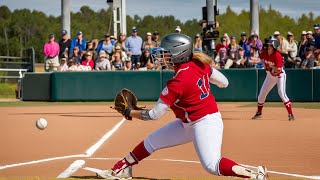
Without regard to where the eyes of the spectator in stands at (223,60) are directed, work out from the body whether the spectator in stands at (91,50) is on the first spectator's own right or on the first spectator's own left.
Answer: on the first spectator's own right

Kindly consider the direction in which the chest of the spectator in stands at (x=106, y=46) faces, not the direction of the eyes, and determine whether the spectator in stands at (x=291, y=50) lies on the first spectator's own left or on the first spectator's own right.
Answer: on the first spectator's own left

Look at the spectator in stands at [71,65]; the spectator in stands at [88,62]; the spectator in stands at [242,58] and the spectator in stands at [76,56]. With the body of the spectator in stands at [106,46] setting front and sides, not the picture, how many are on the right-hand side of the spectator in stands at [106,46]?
3

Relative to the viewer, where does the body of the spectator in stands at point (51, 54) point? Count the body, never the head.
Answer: toward the camera

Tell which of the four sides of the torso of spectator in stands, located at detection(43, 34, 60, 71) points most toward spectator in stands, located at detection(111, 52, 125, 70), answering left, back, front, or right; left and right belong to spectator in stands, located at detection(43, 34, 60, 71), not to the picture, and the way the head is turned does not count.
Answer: left

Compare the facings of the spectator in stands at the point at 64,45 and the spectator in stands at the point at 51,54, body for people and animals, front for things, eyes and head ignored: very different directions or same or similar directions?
same or similar directions

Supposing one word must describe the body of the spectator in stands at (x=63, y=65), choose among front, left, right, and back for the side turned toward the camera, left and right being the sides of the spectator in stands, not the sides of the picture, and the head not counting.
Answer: front

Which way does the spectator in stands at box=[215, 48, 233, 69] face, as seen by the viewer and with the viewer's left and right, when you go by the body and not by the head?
facing the viewer

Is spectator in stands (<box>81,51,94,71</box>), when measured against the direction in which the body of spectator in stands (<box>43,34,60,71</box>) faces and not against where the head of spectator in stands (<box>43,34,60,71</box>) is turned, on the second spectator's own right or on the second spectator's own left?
on the second spectator's own left

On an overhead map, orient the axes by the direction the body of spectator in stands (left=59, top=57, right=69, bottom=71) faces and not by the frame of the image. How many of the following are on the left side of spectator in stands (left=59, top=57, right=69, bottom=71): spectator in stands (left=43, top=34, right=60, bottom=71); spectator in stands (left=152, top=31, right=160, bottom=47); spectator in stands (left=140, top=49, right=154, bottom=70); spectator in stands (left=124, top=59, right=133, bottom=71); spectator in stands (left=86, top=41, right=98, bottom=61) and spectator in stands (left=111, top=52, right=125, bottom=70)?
5

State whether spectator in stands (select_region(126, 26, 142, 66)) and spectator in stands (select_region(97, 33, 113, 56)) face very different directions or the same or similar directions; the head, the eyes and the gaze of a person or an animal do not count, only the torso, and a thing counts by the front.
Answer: same or similar directions
